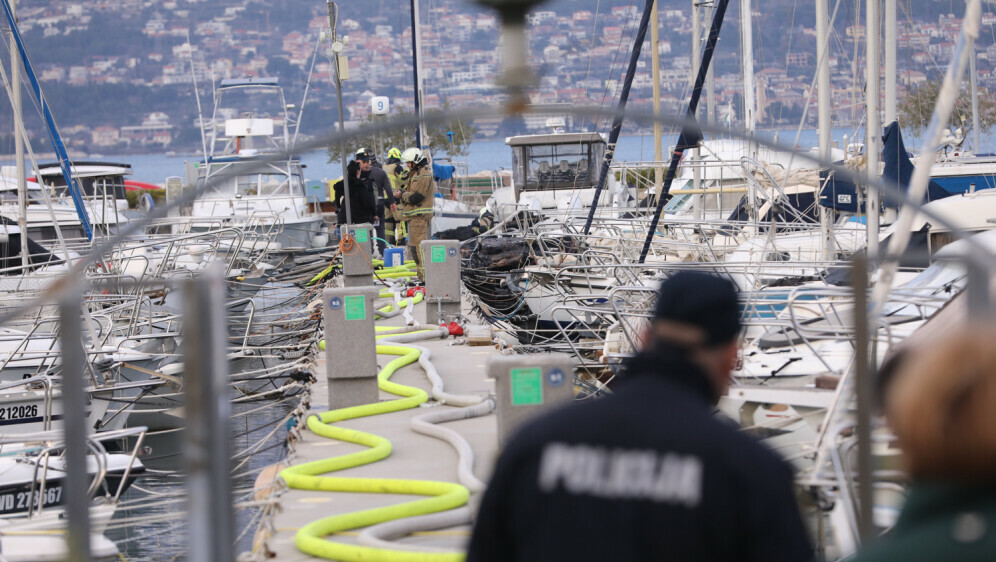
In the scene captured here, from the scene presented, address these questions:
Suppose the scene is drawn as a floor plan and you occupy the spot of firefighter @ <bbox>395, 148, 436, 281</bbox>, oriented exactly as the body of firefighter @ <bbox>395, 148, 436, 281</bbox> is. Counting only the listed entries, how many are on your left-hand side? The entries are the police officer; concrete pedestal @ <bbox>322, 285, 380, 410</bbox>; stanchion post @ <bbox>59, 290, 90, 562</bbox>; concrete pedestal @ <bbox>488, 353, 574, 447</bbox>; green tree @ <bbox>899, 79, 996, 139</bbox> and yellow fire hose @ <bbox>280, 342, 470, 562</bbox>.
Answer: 5

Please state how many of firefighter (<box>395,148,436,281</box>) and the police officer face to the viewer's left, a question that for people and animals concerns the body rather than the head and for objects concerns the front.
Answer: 1

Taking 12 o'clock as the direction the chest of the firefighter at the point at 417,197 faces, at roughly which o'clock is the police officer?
The police officer is roughly at 9 o'clock from the firefighter.

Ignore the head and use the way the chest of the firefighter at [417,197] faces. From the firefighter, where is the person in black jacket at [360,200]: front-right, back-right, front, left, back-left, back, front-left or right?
front-right

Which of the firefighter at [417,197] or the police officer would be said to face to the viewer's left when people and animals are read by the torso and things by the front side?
the firefighter

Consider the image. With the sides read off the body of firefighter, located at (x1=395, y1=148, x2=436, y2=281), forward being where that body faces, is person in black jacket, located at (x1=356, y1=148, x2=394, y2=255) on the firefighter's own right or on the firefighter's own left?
on the firefighter's own right

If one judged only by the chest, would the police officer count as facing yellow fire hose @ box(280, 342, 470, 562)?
no

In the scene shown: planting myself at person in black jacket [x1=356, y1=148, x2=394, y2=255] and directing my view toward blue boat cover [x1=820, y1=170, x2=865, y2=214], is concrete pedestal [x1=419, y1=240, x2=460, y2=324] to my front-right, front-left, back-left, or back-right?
front-right

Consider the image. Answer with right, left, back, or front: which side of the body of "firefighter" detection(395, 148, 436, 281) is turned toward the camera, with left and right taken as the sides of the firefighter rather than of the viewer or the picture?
left

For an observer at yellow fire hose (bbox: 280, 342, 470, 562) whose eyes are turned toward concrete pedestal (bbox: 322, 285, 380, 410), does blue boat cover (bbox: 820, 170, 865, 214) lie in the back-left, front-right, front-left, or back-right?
front-right

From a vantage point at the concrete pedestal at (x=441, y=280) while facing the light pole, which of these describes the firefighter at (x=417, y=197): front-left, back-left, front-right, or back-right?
front-right

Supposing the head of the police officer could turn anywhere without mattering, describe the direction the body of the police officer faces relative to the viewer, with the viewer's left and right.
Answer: facing away from the viewer and to the right of the viewer

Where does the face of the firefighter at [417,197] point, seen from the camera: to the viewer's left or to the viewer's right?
to the viewer's left

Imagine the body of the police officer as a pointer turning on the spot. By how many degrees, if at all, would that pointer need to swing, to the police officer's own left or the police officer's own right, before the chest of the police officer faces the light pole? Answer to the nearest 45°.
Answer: approximately 45° to the police officer's own left

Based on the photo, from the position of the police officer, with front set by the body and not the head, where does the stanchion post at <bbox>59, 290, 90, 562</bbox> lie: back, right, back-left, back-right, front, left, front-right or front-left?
back-left

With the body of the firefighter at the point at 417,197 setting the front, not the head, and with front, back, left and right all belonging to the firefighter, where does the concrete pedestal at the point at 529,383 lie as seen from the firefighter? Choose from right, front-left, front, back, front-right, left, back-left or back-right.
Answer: left

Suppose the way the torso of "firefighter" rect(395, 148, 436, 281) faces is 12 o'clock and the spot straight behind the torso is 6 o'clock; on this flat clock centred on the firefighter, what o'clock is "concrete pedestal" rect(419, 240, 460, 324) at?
The concrete pedestal is roughly at 9 o'clock from the firefighter.

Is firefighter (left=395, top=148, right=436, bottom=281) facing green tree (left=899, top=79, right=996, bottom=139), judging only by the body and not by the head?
no
